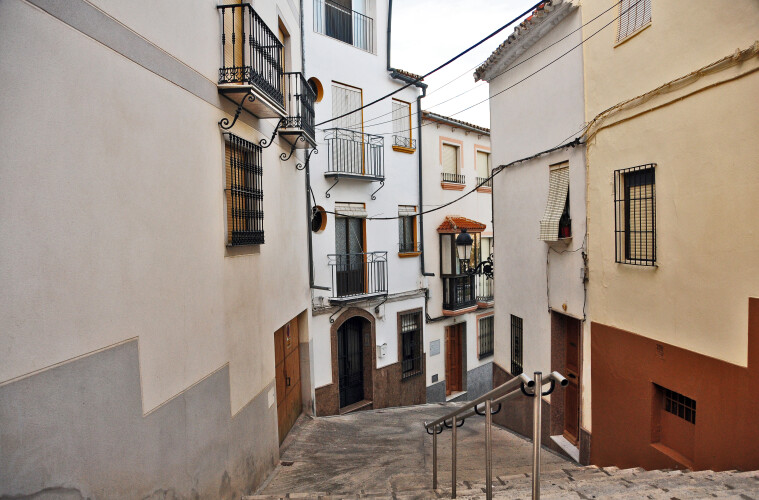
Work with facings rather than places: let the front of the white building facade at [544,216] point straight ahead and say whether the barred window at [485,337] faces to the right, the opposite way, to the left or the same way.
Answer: to the left

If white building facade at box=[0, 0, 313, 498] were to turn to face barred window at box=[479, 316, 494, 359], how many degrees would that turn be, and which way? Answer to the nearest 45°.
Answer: approximately 90° to its left

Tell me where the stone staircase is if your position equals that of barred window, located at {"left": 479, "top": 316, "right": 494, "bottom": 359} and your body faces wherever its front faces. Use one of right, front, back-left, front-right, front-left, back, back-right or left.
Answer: front-right

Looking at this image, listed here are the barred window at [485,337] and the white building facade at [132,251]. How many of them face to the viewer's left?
0

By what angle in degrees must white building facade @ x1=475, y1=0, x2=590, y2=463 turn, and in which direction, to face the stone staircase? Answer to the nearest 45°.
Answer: approximately 45° to its left

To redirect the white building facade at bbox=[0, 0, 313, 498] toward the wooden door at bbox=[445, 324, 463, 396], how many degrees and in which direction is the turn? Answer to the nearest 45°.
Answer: approximately 90° to its left

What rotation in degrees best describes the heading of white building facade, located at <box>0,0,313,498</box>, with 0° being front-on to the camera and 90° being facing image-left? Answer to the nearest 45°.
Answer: approximately 315°

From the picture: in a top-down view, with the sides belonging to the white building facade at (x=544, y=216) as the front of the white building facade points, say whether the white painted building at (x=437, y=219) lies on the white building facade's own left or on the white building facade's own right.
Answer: on the white building facade's own right

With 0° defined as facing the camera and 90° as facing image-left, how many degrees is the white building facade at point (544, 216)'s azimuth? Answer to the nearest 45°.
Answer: approximately 45°

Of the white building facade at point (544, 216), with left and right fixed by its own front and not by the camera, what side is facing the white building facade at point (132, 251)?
front

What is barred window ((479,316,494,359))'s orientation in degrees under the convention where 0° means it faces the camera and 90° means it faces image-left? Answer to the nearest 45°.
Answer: approximately 315°
